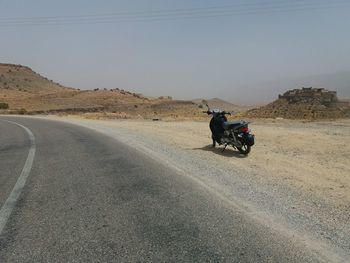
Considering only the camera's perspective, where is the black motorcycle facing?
facing away from the viewer and to the left of the viewer

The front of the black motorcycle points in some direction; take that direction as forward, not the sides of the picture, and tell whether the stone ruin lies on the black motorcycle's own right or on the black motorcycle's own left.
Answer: on the black motorcycle's own right

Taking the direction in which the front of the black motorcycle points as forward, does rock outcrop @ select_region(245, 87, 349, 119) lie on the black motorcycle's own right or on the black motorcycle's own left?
on the black motorcycle's own right
